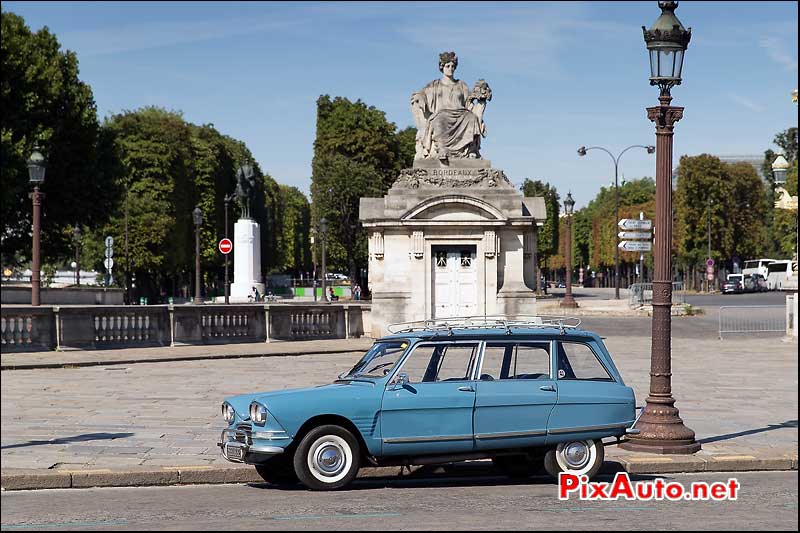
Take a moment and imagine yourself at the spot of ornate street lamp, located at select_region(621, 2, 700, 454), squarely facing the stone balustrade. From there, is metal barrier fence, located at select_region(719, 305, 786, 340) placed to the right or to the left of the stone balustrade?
right

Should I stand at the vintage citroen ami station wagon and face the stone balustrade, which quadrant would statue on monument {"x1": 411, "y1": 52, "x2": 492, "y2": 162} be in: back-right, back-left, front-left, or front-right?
front-right

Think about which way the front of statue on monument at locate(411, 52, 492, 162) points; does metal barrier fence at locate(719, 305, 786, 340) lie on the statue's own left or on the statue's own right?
on the statue's own left

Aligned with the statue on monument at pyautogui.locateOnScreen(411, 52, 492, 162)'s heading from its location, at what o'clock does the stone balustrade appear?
The stone balustrade is roughly at 2 o'clock from the statue on monument.

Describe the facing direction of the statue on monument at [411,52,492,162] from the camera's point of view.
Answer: facing the viewer

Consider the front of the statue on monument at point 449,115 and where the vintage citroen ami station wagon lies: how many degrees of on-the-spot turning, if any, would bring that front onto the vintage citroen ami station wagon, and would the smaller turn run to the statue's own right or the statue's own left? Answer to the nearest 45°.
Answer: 0° — it already faces it

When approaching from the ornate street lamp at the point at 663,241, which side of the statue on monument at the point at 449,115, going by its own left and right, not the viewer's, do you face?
front

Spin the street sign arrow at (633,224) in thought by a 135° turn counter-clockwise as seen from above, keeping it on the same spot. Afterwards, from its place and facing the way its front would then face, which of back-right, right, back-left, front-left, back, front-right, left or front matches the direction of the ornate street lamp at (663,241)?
back-right

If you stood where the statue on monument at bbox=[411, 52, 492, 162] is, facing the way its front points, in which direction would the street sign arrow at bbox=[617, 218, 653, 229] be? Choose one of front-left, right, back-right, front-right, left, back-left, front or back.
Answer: back-left
